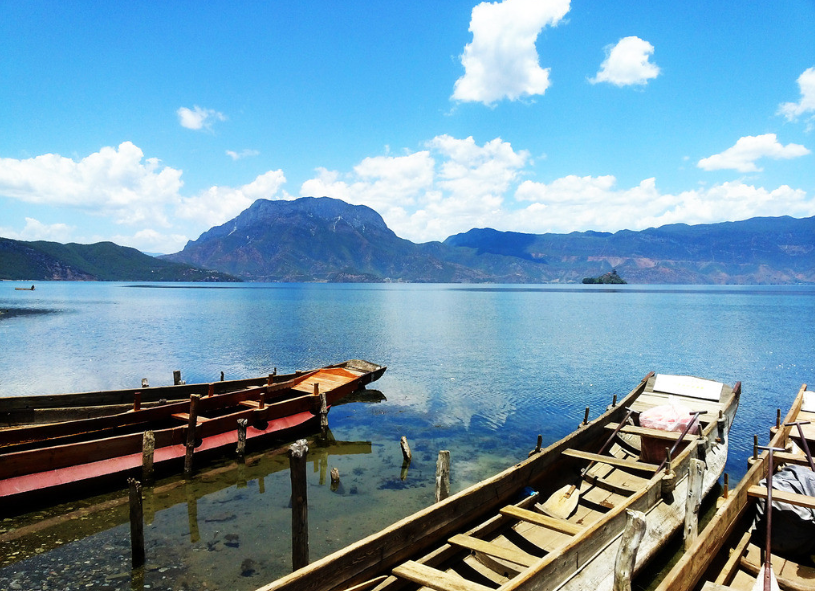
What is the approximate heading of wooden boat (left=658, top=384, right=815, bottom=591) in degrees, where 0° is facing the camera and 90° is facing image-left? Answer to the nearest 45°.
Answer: approximately 225°

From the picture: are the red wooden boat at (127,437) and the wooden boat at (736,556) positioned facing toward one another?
no

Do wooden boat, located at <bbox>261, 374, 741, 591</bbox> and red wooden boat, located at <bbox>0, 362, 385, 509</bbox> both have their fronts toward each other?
no

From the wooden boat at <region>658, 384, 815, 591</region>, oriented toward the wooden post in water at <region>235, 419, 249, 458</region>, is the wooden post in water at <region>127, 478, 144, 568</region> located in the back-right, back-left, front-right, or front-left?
front-left

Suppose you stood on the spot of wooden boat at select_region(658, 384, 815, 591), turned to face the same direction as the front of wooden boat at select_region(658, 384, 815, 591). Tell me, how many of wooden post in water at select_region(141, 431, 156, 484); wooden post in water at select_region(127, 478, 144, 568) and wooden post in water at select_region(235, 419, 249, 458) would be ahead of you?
0

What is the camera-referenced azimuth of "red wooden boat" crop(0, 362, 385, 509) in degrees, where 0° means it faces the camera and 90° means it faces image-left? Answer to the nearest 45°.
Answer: approximately 225°

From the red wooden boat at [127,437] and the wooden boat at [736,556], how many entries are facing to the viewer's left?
0

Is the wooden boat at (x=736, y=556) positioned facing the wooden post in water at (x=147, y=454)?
no

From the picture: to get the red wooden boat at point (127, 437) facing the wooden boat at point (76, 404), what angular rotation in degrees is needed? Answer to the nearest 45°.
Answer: approximately 90° to its left

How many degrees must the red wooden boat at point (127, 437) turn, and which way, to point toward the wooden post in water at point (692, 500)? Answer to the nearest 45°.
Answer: approximately 90° to its right

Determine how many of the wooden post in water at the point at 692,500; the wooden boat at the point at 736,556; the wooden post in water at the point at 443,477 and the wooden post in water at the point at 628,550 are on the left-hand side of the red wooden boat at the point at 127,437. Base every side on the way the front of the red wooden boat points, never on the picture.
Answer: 0

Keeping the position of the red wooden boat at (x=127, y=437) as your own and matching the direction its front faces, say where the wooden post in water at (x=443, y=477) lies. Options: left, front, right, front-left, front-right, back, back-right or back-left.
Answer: right

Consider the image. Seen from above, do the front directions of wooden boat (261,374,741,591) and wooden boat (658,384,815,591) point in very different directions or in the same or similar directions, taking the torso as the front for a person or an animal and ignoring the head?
same or similar directions

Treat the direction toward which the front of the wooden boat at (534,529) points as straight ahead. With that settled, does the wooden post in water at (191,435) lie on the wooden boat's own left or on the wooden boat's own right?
on the wooden boat's own left

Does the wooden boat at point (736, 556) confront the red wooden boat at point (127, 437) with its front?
no

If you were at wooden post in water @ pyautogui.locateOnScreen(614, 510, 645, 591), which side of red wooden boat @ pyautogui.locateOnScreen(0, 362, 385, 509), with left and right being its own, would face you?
right

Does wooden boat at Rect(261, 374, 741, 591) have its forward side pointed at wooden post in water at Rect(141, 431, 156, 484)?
no
